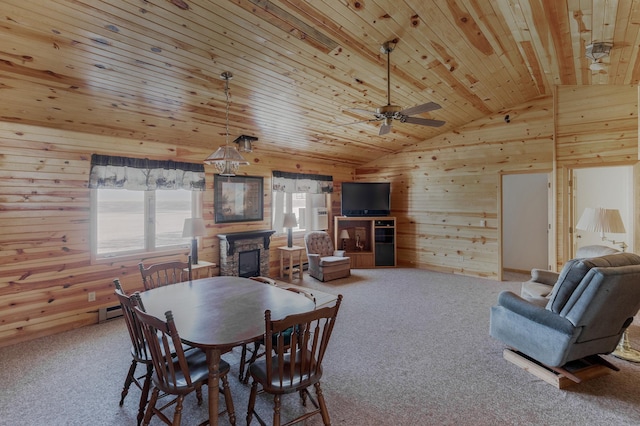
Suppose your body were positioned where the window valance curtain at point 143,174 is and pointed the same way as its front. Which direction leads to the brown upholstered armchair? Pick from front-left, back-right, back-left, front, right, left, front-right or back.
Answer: front-left

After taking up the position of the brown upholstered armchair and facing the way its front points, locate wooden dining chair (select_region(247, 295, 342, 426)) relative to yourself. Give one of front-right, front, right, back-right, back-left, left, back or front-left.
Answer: front-right

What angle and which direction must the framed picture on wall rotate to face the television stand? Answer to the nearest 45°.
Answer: approximately 45° to its left

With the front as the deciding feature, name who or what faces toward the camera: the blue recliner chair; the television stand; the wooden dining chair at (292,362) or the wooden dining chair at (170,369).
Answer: the television stand

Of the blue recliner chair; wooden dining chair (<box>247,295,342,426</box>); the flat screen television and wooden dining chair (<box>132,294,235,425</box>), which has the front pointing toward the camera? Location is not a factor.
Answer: the flat screen television

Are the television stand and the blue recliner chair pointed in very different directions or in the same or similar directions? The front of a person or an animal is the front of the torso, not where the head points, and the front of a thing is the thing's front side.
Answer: very different directions

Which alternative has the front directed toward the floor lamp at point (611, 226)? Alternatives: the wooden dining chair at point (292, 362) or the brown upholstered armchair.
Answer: the brown upholstered armchair

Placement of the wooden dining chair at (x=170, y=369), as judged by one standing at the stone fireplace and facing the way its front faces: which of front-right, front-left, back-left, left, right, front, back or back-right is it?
front-right

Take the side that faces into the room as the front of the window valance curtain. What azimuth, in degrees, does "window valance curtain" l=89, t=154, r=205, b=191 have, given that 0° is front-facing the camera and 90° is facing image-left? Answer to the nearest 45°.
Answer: approximately 315°

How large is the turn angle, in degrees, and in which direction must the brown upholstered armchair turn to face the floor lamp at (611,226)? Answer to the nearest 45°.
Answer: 0° — it already faces it
